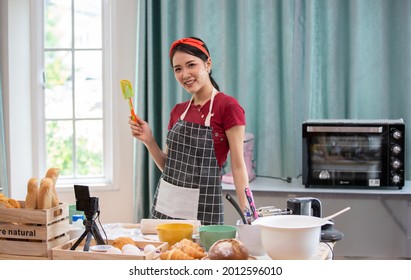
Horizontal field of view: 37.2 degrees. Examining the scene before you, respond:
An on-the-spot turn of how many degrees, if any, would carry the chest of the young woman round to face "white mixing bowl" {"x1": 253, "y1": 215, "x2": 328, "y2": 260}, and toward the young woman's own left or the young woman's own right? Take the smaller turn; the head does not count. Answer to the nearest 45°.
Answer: approximately 45° to the young woman's own left

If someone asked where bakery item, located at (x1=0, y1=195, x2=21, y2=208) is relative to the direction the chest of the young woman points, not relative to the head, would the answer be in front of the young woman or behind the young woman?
in front

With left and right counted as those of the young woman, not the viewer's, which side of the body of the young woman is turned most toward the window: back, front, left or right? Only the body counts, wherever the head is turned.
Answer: right

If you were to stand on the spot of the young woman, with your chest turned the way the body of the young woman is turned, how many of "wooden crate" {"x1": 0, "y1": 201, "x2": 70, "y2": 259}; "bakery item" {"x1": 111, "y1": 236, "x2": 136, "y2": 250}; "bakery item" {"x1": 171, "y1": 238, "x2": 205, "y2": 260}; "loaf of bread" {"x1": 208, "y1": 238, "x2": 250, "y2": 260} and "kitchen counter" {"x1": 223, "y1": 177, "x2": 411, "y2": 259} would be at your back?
1

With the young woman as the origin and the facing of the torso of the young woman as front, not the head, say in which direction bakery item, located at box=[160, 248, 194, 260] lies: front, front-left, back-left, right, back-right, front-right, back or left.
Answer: front-left

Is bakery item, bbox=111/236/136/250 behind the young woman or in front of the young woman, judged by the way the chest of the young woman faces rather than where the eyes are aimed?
in front

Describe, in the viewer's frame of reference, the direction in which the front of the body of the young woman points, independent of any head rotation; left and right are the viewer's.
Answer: facing the viewer and to the left of the viewer

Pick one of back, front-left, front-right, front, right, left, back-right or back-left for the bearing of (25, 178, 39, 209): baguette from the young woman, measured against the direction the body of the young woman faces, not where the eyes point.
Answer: front

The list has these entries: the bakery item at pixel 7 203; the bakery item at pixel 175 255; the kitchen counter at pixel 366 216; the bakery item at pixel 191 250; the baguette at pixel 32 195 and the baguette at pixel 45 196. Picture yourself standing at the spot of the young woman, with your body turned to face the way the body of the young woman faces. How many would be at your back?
1

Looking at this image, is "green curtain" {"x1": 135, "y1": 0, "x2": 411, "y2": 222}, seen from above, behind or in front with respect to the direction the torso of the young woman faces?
behind

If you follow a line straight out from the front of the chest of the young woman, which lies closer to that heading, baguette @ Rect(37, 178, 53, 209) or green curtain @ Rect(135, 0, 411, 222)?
the baguette

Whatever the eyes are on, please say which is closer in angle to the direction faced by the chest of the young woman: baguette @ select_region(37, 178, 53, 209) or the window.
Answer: the baguette

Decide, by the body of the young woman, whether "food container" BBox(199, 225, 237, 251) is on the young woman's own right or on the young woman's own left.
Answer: on the young woman's own left

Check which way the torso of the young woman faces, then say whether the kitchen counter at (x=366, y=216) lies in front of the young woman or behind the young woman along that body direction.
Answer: behind

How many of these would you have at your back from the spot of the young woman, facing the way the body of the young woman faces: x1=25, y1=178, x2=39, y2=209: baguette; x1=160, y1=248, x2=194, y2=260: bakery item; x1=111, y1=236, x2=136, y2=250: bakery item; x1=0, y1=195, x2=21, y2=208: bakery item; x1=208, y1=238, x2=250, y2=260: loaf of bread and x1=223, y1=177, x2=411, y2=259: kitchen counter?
1
